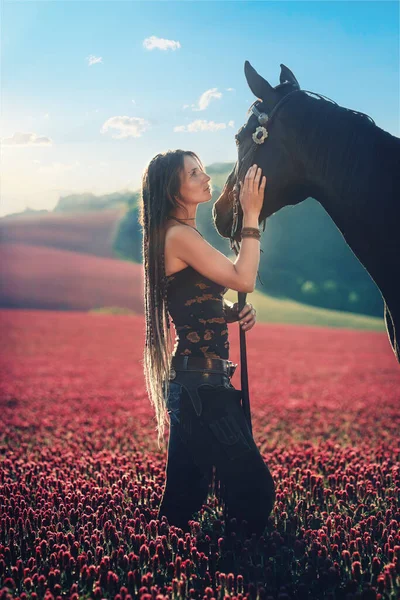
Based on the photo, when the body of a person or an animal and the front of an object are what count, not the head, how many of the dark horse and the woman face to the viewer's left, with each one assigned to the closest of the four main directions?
1

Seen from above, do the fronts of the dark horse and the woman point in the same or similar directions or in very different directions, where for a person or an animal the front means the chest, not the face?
very different directions

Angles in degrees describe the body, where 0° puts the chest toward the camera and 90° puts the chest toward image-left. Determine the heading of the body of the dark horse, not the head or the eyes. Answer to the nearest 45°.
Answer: approximately 90°

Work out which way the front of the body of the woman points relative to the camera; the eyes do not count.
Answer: to the viewer's right

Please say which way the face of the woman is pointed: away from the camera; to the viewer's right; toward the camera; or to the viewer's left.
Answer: to the viewer's right
